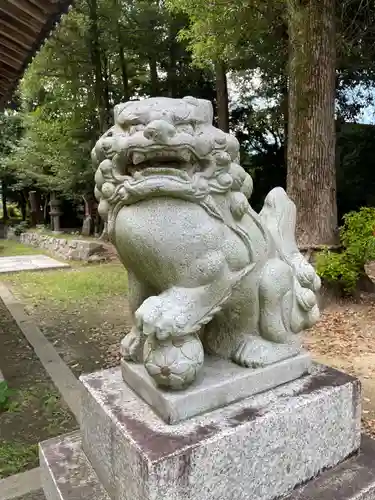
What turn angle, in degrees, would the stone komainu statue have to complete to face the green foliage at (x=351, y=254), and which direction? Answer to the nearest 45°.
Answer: approximately 180°

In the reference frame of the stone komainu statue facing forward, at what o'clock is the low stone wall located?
The low stone wall is roughly at 4 o'clock from the stone komainu statue.

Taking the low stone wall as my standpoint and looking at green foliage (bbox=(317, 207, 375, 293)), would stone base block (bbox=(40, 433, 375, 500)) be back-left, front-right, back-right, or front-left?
front-right

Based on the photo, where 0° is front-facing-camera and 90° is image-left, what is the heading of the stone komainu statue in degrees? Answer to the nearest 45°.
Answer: approximately 45°

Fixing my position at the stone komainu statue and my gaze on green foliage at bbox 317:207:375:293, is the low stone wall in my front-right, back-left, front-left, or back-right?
front-left

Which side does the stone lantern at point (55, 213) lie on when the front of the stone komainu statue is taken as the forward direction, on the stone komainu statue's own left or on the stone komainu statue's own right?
on the stone komainu statue's own right

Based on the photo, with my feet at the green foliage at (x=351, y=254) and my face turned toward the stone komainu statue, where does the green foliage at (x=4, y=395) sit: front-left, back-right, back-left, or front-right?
front-right
